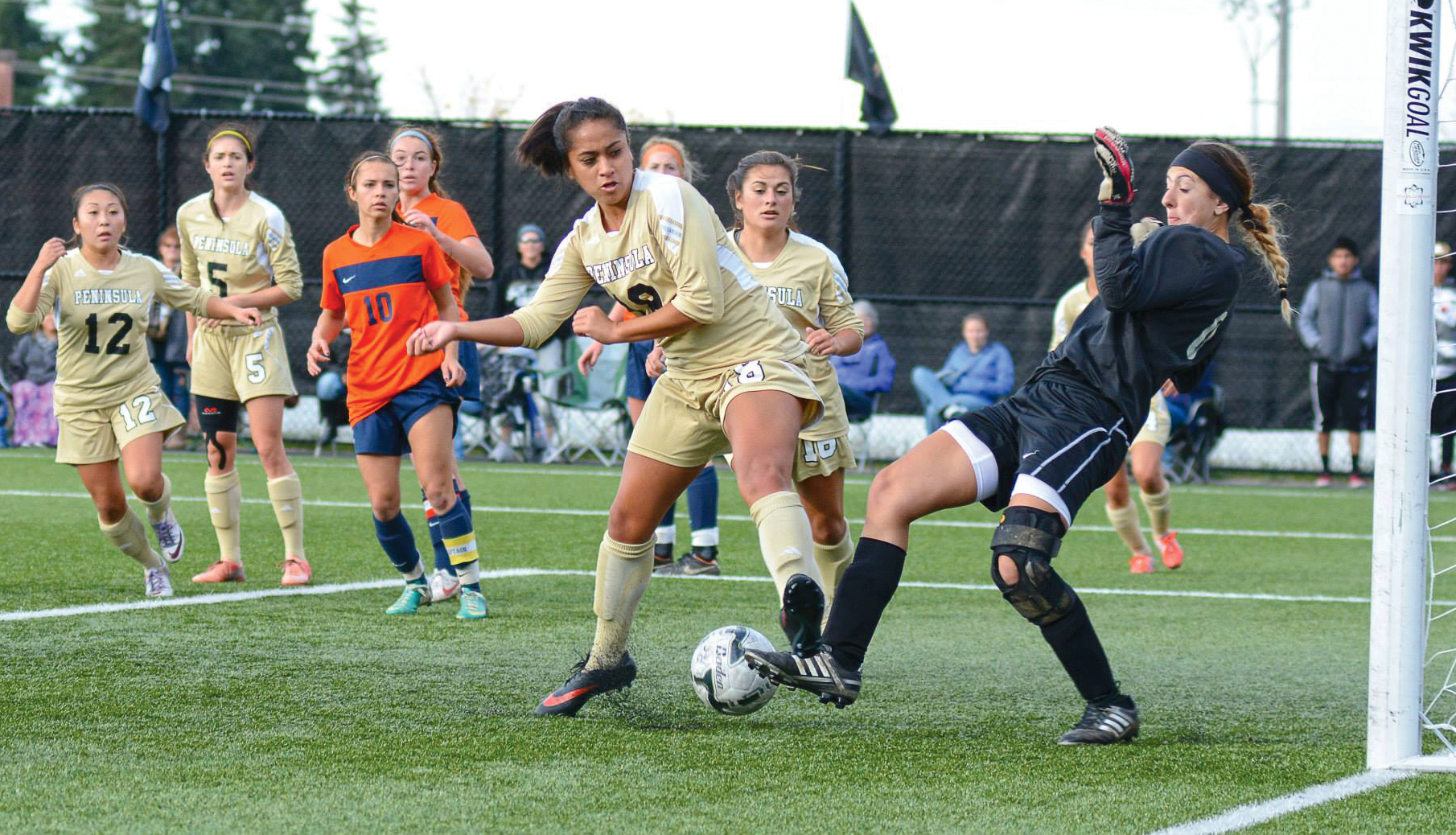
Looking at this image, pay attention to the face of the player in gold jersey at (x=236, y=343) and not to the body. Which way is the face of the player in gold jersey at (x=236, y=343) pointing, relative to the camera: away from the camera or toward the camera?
toward the camera

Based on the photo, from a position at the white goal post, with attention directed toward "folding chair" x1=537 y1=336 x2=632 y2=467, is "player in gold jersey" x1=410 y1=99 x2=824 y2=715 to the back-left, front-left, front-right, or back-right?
front-left

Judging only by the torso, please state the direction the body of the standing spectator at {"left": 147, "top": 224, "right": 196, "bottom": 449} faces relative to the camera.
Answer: toward the camera

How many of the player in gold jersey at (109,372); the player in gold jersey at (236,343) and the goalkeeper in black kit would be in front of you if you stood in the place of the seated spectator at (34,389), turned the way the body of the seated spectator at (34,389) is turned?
3

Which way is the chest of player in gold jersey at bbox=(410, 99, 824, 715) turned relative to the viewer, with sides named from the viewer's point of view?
facing the viewer and to the left of the viewer

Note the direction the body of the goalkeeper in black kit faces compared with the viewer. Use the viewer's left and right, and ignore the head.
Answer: facing to the left of the viewer

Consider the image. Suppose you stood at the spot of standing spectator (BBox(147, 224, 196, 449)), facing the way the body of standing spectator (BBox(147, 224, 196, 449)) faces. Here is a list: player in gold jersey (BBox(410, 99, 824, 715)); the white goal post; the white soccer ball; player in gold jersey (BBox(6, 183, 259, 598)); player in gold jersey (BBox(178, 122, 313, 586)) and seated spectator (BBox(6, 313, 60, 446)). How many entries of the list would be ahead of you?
5

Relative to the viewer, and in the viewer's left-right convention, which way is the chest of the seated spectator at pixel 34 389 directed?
facing the viewer

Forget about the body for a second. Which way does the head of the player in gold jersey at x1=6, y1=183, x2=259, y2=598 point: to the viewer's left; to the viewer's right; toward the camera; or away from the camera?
toward the camera

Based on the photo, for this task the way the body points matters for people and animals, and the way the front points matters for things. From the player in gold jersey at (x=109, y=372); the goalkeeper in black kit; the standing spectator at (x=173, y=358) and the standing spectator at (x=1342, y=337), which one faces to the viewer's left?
the goalkeeper in black kit

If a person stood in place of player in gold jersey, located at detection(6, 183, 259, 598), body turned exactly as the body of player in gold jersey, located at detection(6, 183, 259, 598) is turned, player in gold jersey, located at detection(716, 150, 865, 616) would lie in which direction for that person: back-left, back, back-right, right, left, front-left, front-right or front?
front-left

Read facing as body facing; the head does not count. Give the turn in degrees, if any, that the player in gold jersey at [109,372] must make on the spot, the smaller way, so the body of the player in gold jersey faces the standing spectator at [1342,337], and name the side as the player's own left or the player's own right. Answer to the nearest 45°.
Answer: approximately 90° to the player's own left

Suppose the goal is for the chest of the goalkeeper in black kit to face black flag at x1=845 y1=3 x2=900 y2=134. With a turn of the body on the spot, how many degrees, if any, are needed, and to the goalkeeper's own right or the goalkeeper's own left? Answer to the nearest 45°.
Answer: approximately 90° to the goalkeeper's own right

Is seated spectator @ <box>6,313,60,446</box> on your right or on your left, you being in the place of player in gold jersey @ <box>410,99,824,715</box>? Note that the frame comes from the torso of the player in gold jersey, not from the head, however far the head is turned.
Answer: on your right

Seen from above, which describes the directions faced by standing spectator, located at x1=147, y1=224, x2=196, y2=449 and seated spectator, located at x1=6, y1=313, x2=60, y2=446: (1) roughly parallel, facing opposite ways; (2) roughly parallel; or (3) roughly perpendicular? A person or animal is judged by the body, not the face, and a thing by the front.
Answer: roughly parallel
